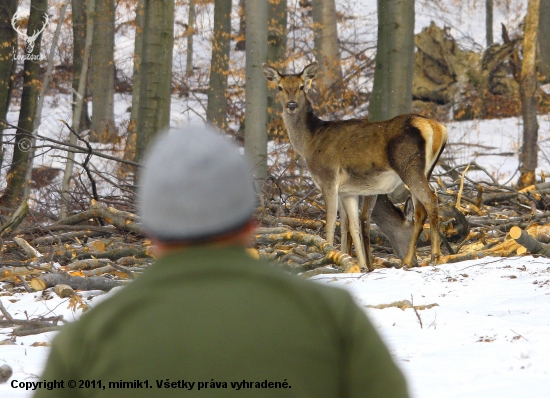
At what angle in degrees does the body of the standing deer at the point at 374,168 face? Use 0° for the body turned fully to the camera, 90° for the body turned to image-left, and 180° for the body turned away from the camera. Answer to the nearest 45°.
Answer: approximately 90°

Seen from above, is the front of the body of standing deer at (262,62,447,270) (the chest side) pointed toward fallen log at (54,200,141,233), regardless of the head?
yes

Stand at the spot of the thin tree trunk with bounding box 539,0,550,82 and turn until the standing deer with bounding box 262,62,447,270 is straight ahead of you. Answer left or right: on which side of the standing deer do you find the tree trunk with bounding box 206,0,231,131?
right

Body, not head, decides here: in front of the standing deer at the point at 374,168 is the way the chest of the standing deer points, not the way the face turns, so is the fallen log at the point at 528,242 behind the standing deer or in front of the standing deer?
behind

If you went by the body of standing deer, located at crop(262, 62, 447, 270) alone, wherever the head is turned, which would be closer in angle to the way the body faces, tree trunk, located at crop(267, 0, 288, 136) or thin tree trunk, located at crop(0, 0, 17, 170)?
the thin tree trunk
